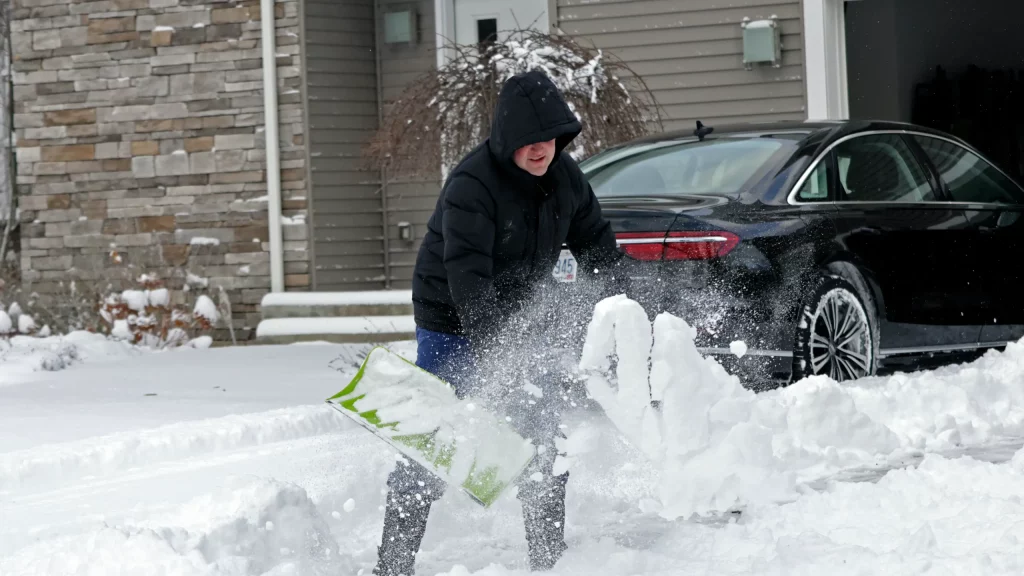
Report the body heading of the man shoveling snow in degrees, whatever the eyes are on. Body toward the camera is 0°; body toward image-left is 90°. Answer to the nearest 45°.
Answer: approximately 315°

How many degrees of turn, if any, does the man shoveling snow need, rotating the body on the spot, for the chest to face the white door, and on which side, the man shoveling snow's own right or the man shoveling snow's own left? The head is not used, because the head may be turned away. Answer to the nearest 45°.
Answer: approximately 135° to the man shoveling snow's own left

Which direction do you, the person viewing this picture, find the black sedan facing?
facing away from the viewer and to the right of the viewer

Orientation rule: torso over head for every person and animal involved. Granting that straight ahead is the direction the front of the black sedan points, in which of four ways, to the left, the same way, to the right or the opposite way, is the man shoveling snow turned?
to the right

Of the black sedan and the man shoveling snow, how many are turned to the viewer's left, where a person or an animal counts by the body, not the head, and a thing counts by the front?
0

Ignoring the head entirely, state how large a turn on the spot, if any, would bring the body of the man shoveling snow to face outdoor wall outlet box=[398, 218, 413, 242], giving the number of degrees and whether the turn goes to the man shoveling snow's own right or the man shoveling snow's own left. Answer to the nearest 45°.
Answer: approximately 135° to the man shoveling snow's own left

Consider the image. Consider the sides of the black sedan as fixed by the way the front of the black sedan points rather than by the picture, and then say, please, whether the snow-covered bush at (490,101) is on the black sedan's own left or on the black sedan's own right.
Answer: on the black sedan's own left

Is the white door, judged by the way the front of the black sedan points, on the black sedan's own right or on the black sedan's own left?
on the black sedan's own left

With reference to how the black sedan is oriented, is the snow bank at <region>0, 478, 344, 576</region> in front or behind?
behind

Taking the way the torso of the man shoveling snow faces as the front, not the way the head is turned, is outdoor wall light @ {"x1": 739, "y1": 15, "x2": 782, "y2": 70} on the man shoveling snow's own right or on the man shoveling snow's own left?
on the man shoveling snow's own left
